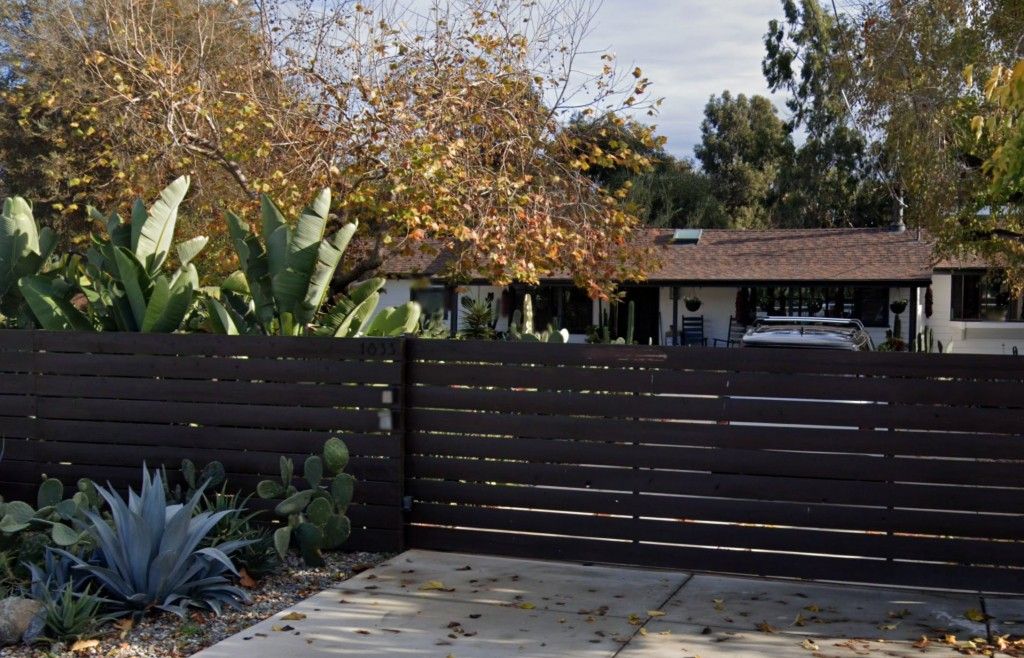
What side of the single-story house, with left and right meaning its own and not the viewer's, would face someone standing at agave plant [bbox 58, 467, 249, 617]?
front

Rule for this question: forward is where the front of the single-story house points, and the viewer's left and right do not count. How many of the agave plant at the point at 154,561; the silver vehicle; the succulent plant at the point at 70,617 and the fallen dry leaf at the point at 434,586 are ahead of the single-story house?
4

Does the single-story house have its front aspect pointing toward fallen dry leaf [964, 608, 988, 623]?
yes

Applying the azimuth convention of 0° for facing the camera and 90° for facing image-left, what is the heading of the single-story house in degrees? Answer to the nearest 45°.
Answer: approximately 0°

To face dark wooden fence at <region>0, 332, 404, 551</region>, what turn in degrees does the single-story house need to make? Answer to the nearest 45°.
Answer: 0° — it already faces it

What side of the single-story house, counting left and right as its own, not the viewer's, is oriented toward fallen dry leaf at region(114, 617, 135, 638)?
front

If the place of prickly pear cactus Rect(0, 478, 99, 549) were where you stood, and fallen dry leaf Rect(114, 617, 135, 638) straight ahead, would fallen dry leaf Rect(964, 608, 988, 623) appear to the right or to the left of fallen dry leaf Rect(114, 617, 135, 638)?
left

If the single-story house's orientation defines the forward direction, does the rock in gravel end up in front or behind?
in front

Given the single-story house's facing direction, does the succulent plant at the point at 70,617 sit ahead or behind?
ahead

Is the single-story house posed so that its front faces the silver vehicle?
yes

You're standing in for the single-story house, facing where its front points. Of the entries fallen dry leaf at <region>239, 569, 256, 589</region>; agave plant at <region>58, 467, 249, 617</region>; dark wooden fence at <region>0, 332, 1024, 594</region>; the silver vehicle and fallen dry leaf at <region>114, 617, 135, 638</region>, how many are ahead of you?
5
